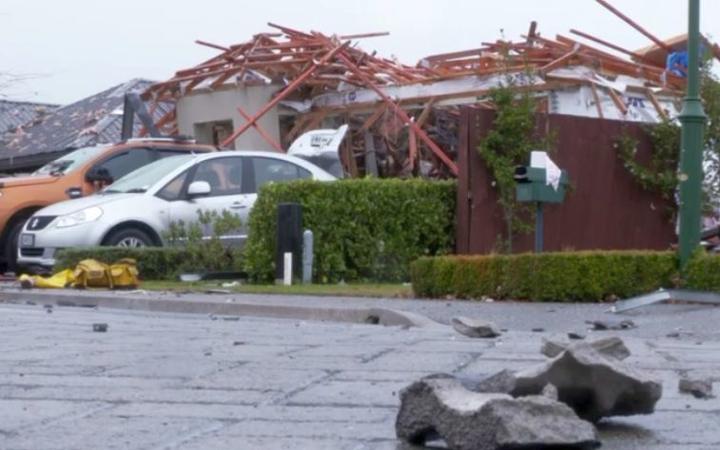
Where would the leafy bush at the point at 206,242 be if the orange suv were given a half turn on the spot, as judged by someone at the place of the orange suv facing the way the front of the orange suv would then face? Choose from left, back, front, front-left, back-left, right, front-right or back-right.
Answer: right

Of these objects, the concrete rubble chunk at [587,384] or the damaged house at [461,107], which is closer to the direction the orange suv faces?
the concrete rubble chunk

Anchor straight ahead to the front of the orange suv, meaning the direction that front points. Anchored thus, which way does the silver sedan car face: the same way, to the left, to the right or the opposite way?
the same way

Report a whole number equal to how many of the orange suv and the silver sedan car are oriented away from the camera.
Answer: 0

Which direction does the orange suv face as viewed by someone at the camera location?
facing the viewer and to the left of the viewer

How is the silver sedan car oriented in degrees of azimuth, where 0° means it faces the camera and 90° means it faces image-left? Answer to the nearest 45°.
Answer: approximately 45°

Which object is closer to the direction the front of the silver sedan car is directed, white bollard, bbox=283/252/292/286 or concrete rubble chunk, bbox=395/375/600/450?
the concrete rubble chunk

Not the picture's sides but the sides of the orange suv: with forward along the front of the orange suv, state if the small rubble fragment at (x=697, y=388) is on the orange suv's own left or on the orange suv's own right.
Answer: on the orange suv's own left
